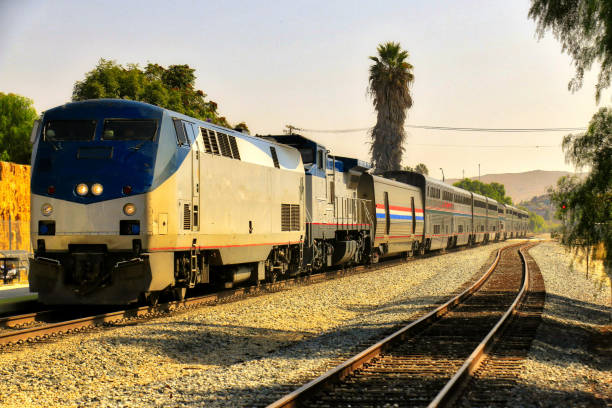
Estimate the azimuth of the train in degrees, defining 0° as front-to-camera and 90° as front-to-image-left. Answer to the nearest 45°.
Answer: approximately 45°

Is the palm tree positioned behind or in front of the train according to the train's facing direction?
behind

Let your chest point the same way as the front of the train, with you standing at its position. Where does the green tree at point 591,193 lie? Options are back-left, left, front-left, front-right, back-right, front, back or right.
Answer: back-left

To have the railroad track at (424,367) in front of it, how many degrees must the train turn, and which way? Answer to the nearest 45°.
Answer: approximately 90° to its left
